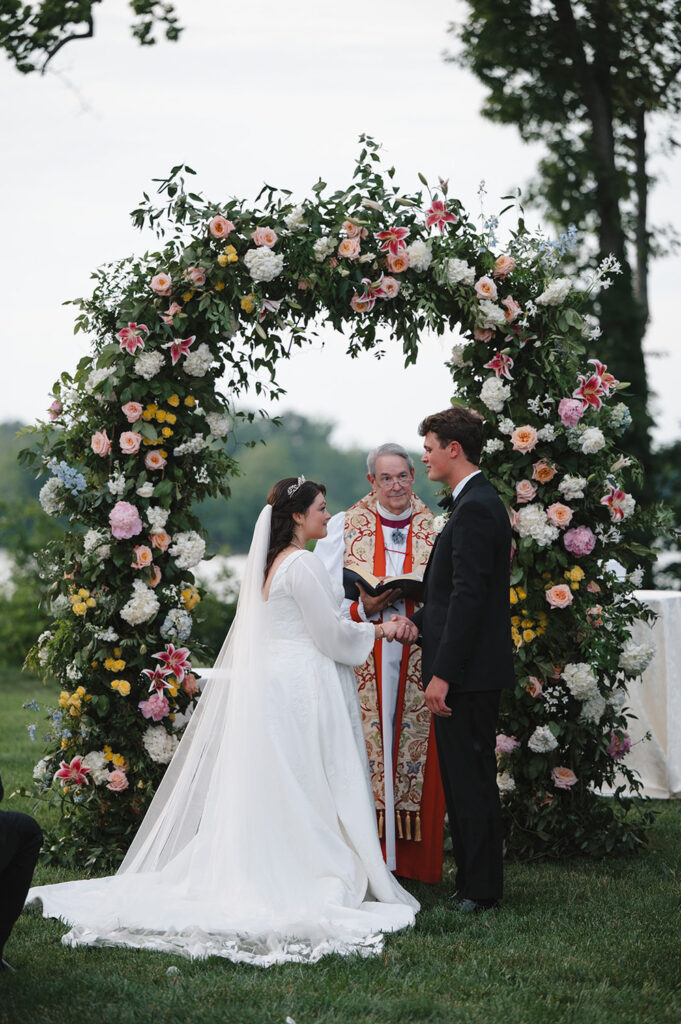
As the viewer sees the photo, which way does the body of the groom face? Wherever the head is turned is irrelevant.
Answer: to the viewer's left

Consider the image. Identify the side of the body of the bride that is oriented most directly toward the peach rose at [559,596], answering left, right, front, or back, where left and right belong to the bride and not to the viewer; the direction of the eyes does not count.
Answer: front

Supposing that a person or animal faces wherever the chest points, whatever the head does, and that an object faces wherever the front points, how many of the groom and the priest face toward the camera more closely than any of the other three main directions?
1

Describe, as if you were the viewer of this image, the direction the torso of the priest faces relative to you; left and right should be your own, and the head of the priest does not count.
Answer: facing the viewer

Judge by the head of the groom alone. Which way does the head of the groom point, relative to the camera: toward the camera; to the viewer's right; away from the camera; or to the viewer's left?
to the viewer's left

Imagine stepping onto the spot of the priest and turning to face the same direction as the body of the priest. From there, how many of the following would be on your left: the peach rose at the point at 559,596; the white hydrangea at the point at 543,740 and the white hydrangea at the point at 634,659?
3

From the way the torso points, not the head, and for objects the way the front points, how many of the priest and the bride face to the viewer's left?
0

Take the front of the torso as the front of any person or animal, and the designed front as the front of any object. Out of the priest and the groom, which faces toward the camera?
the priest

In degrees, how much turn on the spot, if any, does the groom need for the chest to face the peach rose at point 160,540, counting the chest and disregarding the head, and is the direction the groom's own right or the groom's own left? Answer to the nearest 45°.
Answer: approximately 45° to the groom's own right

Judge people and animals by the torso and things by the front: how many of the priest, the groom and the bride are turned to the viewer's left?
1

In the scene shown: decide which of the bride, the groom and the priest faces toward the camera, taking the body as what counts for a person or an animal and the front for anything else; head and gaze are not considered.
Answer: the priest

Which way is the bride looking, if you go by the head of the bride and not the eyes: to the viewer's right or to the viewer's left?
to the viewer's right
